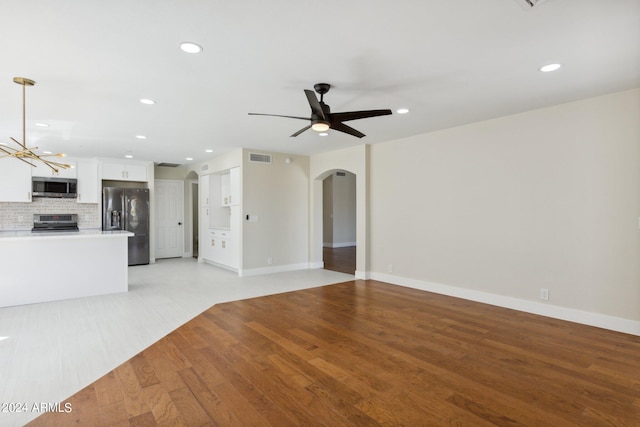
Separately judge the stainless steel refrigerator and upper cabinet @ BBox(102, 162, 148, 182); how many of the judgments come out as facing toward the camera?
2

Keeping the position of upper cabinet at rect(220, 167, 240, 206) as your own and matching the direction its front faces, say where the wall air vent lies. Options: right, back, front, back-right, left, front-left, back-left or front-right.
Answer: left

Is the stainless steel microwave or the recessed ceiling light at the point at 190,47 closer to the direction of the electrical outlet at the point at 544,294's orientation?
the recessed ceiling light

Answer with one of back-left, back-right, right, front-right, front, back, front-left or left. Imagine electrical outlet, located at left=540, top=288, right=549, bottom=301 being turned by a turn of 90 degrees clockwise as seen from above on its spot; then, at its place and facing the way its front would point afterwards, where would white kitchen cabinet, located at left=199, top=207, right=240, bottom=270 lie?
front

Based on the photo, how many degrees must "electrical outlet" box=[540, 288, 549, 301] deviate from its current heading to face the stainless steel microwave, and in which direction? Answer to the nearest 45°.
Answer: approximately 90° to its right

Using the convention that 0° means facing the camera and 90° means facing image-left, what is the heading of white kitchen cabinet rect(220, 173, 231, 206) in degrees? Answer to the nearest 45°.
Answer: approximately 45°

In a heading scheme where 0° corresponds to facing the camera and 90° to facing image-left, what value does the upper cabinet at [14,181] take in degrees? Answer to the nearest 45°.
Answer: approximately 0°

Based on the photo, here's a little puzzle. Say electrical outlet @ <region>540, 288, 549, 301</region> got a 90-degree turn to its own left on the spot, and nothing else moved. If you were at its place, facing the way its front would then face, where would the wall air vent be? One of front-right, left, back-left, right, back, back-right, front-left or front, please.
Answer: back

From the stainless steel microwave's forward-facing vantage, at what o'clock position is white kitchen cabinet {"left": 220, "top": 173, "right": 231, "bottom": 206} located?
The white kitchen cabinet is roughly at 10 o'clock from the stainless steel microwave.

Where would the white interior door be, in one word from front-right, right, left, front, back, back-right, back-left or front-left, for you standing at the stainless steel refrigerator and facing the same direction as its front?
back-left

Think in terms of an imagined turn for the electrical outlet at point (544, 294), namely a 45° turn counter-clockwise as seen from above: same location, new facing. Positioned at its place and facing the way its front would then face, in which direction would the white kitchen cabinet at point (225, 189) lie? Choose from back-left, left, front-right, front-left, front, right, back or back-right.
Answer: back-right

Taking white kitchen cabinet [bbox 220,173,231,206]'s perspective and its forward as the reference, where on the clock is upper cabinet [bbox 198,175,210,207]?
The upper cabinet is roughly at 3 o'clock from the white kitchen cabinet.

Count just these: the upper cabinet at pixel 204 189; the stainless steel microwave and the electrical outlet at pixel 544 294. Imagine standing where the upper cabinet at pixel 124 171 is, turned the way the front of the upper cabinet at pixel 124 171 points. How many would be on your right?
1
